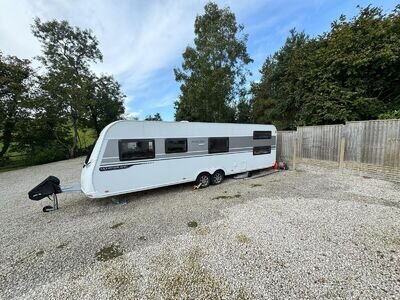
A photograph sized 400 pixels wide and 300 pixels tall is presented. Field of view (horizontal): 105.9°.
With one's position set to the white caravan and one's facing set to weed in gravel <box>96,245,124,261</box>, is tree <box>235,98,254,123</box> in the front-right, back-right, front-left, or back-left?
back-left

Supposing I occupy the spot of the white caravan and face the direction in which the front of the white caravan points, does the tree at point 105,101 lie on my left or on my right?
on my right

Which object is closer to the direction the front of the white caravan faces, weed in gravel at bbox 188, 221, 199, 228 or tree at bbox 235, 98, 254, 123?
the weed in gravel

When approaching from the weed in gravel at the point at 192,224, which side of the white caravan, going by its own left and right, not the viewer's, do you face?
left

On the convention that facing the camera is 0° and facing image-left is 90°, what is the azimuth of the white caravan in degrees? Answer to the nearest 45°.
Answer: approximately 45°

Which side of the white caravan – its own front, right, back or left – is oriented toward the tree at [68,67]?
right

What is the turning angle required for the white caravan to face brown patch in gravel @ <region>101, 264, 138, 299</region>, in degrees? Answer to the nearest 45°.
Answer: approximately 45° to its left

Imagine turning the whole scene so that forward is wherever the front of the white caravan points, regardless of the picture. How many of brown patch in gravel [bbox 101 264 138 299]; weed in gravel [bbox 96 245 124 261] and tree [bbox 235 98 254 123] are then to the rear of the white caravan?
1

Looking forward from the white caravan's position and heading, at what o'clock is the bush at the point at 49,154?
The bush is roughly at 3 o'clock from the white caravan.

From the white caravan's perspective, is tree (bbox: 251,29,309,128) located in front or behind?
behind

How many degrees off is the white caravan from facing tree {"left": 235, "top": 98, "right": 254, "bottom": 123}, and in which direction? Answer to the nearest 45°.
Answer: approximately 180°

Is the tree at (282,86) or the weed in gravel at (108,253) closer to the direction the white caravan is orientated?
the weed in gravel

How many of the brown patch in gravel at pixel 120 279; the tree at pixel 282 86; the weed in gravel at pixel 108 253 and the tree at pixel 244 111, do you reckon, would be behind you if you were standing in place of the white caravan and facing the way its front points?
2

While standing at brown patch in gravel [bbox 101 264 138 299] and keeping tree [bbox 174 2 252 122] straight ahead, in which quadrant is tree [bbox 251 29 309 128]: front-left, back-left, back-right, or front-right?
front-right

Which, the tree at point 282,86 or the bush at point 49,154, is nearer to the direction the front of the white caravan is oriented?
the bush

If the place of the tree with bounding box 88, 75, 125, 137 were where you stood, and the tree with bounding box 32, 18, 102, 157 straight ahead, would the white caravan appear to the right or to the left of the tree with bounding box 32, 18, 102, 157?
left

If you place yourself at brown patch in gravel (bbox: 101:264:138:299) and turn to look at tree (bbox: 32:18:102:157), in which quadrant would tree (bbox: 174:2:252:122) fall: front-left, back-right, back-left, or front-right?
front-right
